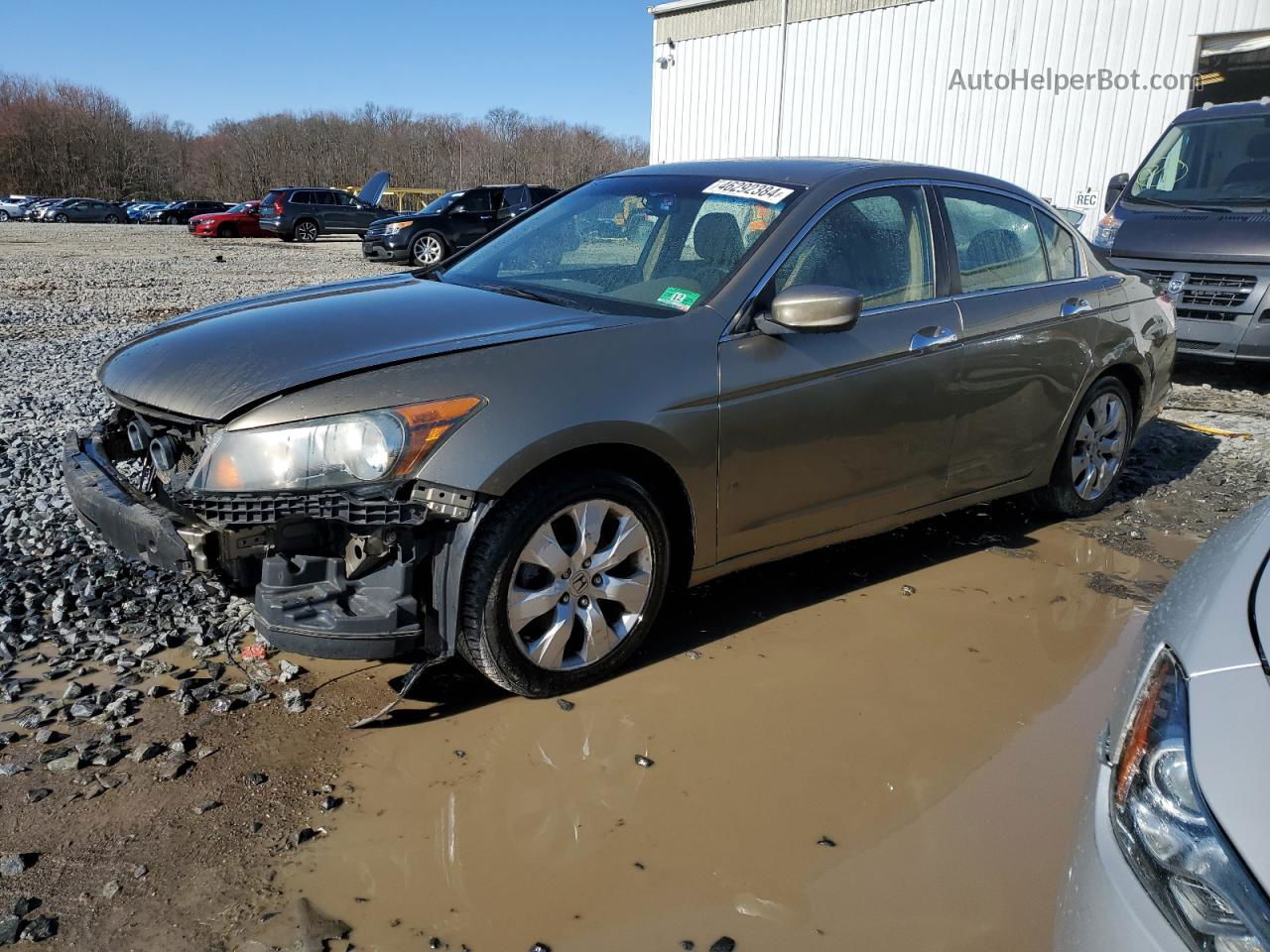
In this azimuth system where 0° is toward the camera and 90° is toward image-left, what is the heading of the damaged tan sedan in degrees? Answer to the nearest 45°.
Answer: approximately 45°

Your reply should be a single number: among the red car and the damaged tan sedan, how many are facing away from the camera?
0

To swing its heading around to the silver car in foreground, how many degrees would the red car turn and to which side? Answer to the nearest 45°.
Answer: approximately 45° to its left

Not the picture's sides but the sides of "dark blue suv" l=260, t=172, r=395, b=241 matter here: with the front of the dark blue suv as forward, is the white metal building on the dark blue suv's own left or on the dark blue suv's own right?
on the dark blue suv's own right

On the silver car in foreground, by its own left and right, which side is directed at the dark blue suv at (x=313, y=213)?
right

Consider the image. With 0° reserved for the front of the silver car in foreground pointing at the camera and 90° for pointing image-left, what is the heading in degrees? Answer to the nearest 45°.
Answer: approximately 45°

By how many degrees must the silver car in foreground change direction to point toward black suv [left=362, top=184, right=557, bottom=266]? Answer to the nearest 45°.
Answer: approximately 90° to its right

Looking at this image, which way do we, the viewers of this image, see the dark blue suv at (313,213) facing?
facing away from the viewer and to the right of the viewer
